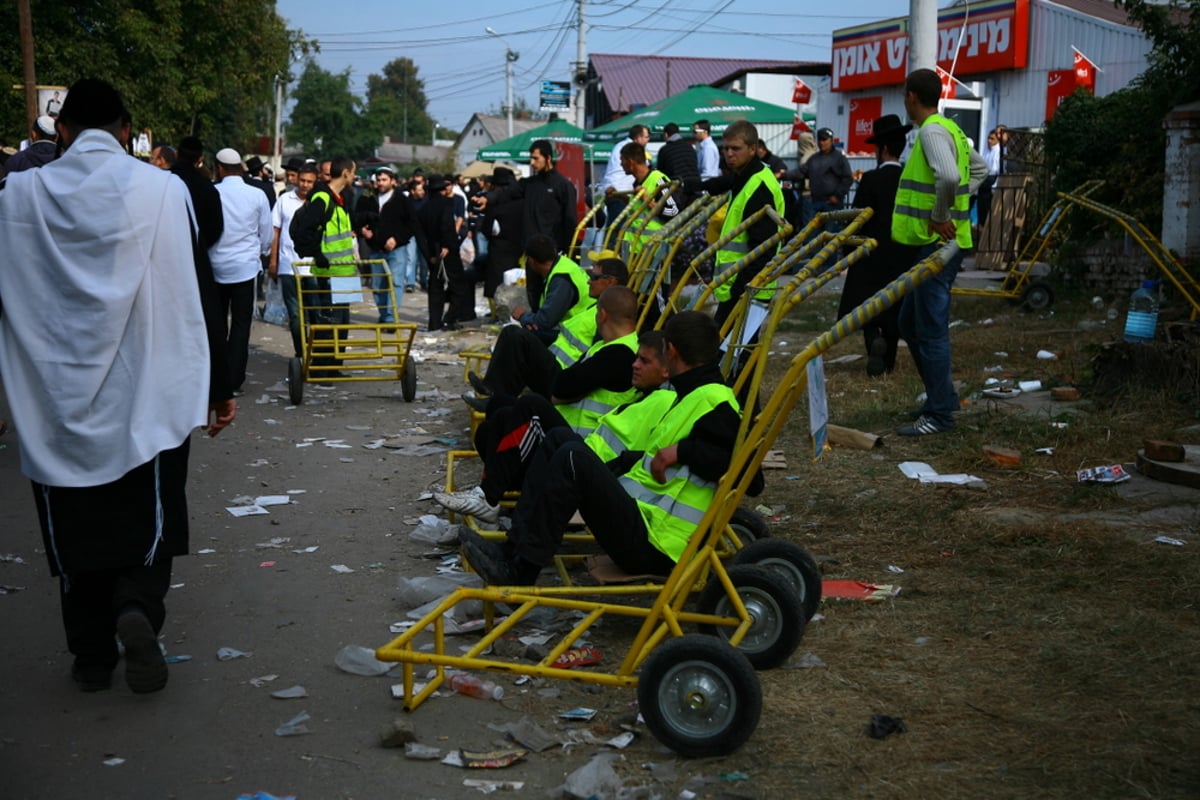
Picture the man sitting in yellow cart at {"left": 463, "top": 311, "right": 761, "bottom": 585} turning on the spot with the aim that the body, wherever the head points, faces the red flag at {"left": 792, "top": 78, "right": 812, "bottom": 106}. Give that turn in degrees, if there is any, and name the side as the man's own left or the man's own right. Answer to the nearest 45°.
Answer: approximately 90° to the man's own right

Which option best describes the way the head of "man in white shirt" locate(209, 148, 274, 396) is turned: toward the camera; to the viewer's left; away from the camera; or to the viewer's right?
away from the camera

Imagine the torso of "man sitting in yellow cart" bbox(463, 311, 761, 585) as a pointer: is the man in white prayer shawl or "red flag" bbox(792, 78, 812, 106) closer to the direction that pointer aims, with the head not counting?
the man in white prayer shawl

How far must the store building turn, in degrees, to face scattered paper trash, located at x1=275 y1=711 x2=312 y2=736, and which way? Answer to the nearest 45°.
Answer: approximately 45° to its left

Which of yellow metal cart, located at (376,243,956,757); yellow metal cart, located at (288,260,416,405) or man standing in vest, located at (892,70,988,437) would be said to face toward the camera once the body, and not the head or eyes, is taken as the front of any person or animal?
yellow metal cart, located at (288,260,416,405)

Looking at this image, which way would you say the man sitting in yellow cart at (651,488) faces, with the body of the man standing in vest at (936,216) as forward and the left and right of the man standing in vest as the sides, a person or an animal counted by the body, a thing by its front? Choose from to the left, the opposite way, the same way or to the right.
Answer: the same way

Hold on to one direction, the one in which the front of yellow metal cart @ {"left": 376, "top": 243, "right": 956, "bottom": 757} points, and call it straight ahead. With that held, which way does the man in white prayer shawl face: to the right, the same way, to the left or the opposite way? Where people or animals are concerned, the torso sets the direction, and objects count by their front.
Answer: to the right

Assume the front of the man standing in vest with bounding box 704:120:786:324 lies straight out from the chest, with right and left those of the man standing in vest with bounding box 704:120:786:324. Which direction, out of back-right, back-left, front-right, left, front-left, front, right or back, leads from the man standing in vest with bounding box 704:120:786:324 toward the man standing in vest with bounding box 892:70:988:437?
back-left

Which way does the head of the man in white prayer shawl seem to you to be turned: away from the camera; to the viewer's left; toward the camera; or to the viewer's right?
away from the camera

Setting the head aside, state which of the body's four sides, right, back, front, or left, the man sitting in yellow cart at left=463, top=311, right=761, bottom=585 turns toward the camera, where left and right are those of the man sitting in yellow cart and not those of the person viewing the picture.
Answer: left

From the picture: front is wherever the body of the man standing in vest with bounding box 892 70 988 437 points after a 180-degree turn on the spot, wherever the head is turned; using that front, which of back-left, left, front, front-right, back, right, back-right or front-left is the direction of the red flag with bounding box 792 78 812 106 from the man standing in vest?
left

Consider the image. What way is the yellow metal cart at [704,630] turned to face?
to the viewer's left

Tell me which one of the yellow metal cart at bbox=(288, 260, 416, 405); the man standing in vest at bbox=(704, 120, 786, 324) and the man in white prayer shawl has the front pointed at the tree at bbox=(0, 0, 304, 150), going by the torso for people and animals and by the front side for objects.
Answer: the man in white prayer shawl

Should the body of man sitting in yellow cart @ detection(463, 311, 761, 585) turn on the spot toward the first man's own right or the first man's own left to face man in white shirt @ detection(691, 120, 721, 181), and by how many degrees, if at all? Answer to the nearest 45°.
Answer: approximately 90° to the first man's own right

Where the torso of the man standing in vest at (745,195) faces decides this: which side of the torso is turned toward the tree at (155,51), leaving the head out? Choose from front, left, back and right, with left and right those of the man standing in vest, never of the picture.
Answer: right

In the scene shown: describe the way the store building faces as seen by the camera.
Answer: facing the viewer and to the left of the viewer
